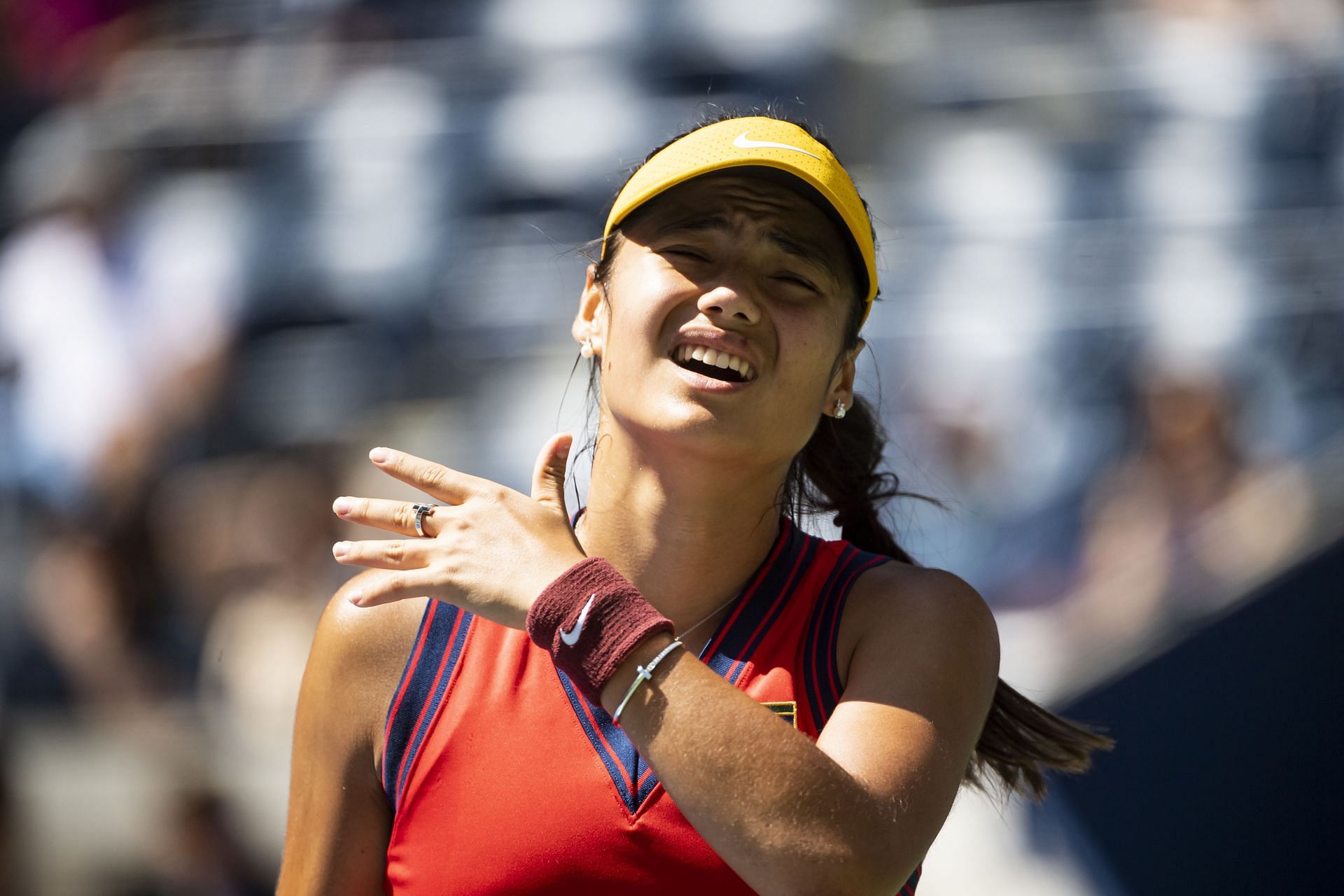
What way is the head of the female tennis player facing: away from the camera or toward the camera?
toward the camera

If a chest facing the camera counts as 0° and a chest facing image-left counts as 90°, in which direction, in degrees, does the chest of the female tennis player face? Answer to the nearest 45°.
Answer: approximately 0°
